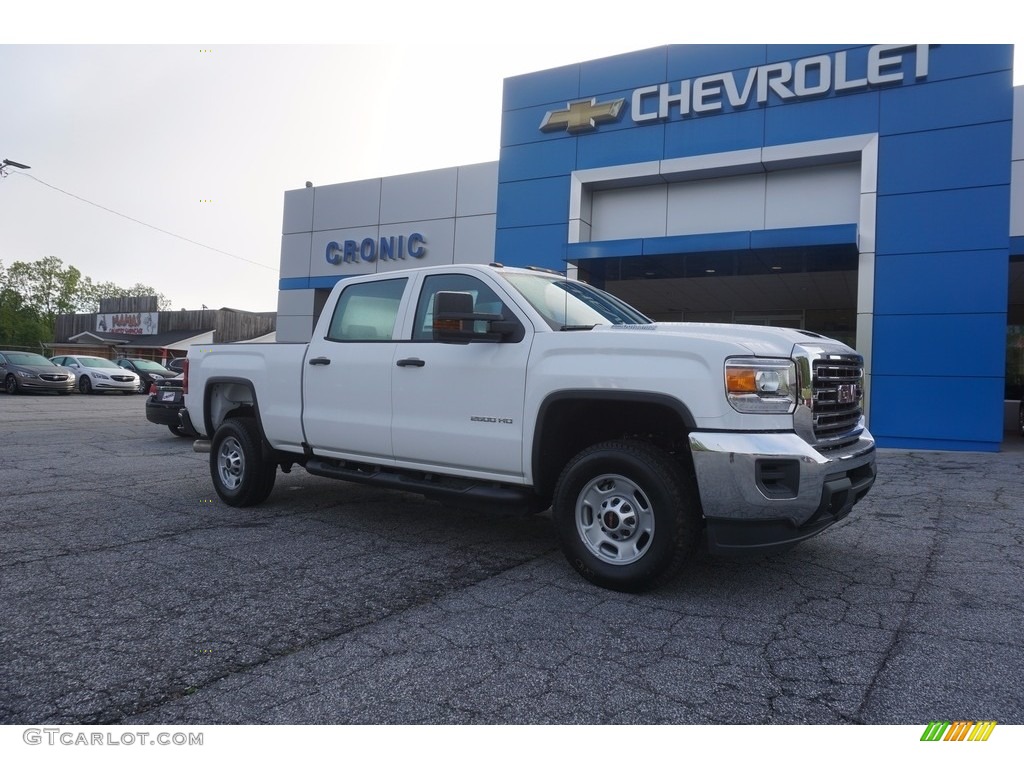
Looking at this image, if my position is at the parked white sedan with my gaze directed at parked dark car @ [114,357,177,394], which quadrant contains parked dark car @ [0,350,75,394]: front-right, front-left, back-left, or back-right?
back-left

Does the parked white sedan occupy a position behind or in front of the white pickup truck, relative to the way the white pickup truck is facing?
behind

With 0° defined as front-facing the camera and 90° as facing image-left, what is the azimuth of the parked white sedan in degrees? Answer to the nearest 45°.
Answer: approximately 315°
